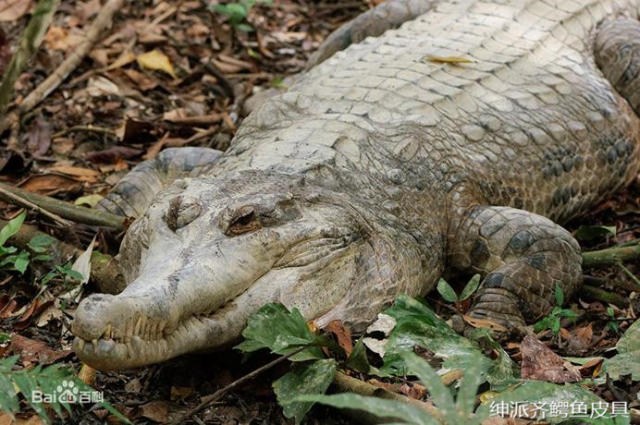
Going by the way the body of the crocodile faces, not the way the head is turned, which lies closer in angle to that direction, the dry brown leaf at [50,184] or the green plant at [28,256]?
the green plant

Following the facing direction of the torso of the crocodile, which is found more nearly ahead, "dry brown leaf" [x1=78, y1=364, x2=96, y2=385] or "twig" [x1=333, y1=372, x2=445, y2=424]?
the dry brown leaf

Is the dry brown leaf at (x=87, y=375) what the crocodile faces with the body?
yes

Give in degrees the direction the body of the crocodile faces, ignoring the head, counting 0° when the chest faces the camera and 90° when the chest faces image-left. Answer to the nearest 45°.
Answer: approximately 45°

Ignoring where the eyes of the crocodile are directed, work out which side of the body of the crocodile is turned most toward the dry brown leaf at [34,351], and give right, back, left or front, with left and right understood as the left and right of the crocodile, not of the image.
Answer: front

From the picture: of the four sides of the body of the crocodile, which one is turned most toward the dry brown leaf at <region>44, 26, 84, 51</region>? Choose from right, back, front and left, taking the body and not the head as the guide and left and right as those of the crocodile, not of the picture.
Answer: right

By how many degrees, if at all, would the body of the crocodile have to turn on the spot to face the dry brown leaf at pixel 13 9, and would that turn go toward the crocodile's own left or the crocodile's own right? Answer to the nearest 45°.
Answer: approximately 90° to the crocodile's own right

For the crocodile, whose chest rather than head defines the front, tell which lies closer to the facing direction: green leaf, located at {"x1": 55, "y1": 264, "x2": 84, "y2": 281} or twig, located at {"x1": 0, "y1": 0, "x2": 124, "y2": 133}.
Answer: the green leaf

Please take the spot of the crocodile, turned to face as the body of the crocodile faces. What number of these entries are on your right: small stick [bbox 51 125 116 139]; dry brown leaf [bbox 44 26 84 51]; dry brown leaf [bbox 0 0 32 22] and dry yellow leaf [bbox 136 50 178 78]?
4

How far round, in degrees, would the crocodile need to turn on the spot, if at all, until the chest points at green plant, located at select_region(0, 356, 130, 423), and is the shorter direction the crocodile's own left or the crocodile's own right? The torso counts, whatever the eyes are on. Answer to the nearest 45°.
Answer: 0° — it already faces it

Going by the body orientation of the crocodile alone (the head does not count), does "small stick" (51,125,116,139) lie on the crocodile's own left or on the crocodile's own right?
on the crocodile's own right

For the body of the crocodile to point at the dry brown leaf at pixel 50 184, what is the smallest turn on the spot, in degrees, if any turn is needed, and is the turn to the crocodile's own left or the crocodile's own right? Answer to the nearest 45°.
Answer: approximately 45° to the crocodile's own right

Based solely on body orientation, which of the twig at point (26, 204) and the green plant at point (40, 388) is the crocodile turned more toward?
the green plant

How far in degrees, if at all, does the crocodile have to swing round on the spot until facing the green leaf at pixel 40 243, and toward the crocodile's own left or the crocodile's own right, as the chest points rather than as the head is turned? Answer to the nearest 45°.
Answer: approximately 45° to the crocodile's own right
